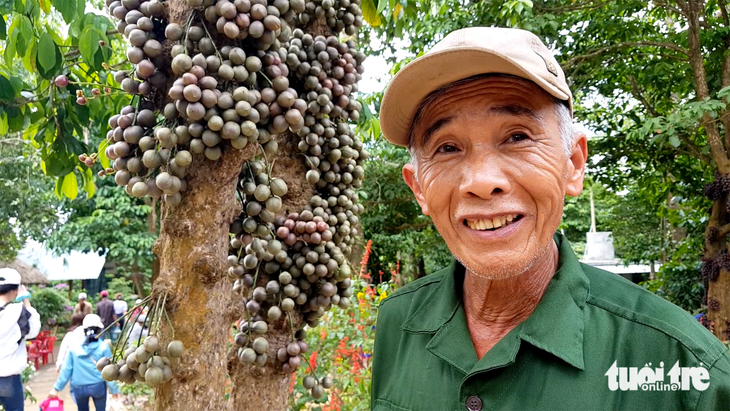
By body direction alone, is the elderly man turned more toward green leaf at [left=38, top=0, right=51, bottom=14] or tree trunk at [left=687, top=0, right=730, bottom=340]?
the green leaf

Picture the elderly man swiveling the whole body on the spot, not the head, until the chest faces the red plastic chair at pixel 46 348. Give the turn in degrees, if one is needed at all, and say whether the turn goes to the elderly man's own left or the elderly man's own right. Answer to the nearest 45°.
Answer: approximately 90° to the elderly man's own right

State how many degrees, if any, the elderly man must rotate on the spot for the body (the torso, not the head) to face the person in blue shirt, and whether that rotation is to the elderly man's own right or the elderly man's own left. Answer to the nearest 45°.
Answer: approximately 90° to the elderly man's own right

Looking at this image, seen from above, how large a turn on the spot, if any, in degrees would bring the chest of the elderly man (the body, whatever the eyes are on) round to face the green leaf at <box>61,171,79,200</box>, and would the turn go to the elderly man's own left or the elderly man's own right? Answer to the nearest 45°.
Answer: approximately 90° to the elderly man's own right

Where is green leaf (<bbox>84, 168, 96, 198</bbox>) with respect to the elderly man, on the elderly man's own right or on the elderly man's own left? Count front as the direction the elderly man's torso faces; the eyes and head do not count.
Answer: on the elderly man's own right

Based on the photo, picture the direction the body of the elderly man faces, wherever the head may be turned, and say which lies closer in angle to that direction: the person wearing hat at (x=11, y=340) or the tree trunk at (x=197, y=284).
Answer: the tree trunk

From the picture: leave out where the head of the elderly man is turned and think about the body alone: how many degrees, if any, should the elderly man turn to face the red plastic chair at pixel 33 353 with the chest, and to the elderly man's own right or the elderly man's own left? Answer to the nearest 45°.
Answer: approximately 90° to the elderly man's own right

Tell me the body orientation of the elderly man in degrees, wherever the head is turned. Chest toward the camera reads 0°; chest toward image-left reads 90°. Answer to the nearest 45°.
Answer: approximately 45°

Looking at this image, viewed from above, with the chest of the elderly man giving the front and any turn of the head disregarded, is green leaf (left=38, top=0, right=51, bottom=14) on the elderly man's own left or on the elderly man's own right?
on the elderly man's own right
